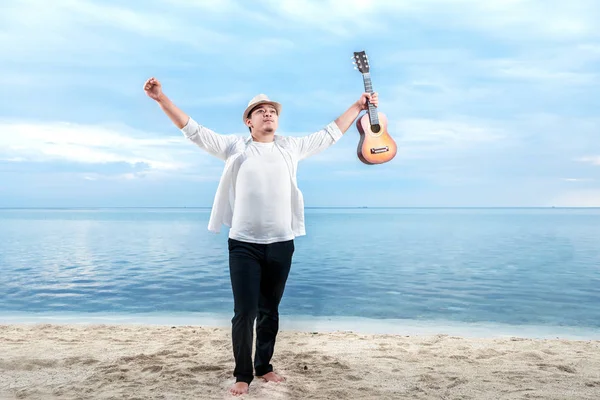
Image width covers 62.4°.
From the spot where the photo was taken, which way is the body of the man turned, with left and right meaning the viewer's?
facing the viewer
